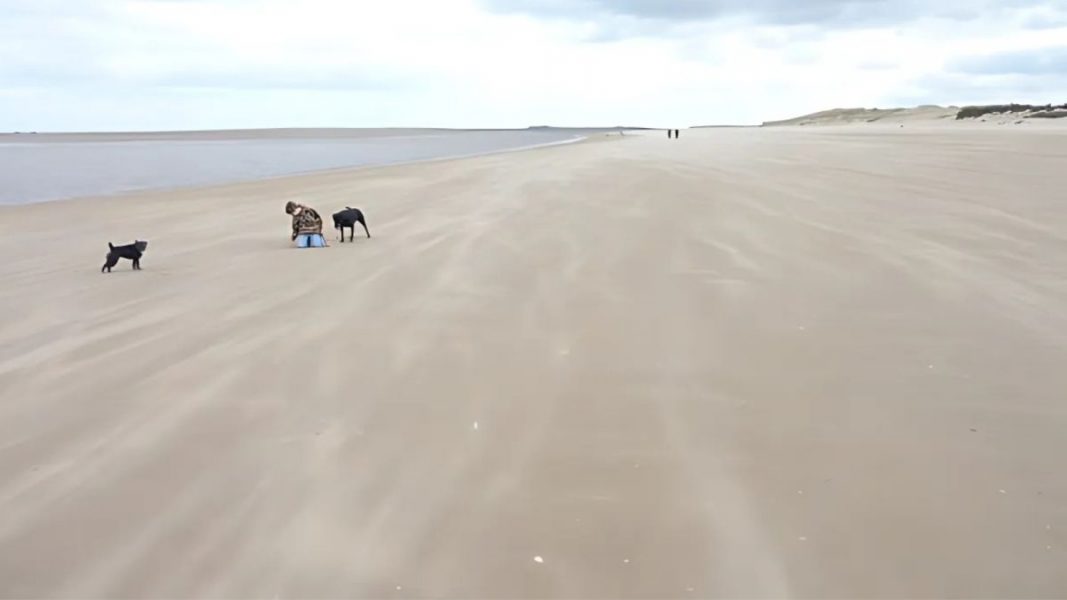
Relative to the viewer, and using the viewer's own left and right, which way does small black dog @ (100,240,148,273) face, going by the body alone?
facing to the right of the viewer
